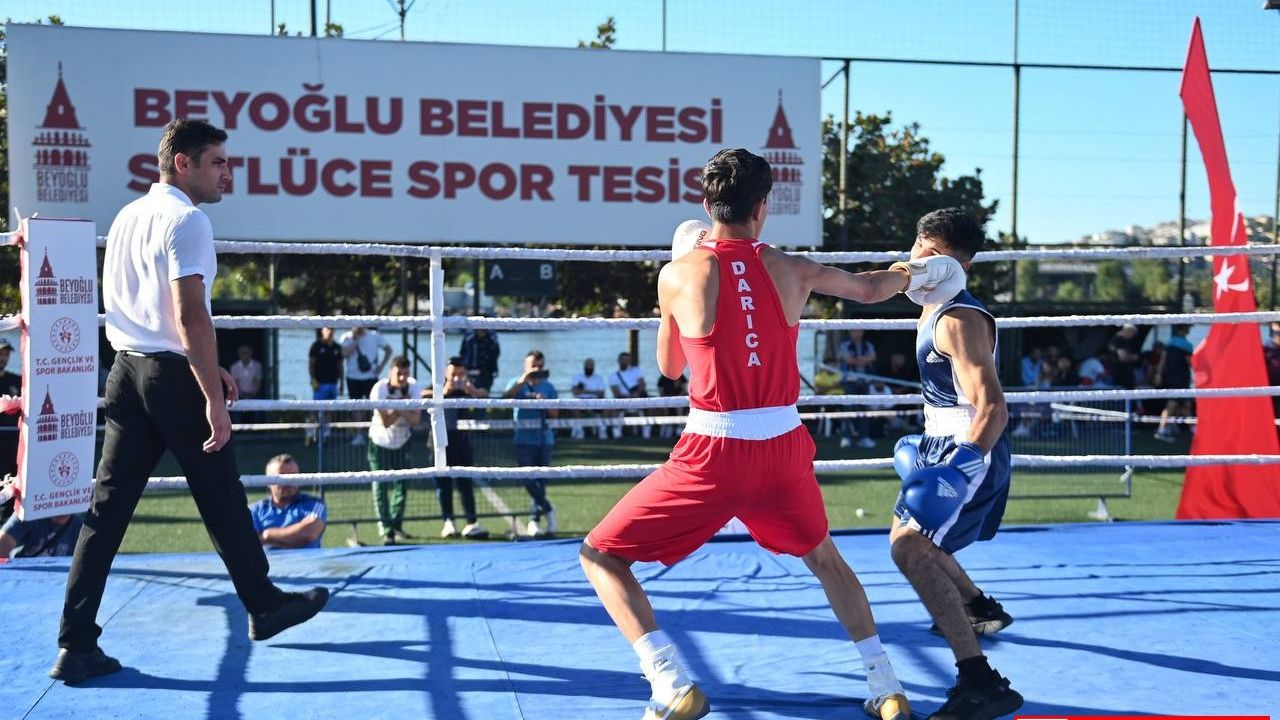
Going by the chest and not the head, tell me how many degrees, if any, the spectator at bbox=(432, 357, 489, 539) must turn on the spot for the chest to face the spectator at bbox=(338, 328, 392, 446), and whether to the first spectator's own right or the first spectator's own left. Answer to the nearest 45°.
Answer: approximately 180°

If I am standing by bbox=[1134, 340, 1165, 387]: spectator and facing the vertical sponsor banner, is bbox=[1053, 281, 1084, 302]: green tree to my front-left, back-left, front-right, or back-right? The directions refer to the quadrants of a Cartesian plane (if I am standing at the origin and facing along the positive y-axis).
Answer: back-right

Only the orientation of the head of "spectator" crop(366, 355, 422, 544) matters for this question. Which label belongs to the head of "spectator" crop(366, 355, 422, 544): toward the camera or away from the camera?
toward the camera

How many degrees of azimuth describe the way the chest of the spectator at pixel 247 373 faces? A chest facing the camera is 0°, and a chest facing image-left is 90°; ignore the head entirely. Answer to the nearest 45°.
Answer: approximately 0°

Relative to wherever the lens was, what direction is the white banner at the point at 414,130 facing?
facing the viewer

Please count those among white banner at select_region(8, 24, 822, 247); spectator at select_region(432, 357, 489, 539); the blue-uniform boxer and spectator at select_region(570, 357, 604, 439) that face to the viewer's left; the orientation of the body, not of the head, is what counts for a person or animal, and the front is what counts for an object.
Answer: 1

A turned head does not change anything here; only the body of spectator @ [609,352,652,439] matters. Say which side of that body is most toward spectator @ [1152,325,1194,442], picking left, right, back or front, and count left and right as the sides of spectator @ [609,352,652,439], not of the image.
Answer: left

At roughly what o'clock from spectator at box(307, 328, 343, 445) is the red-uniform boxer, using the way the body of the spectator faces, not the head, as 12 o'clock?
The red-uniform boxer is roughly at 12 o'clock from the spectator.

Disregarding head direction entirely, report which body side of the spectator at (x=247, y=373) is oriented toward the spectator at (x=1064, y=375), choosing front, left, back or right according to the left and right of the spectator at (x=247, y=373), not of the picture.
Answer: left

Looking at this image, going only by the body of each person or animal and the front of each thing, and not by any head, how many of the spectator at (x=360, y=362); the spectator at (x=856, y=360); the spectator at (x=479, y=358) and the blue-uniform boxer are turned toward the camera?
3

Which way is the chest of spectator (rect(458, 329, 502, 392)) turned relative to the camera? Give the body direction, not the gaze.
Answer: toward the camera

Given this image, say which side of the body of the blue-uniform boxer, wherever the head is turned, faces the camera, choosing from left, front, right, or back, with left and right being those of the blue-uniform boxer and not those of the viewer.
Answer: left

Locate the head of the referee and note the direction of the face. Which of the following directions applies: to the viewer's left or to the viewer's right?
to the viewer's right

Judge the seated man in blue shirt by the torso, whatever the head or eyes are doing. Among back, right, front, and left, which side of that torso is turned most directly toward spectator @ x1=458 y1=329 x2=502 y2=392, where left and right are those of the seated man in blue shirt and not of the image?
back

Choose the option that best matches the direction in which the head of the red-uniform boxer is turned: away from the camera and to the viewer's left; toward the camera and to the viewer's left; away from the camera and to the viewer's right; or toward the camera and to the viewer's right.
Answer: away from the camera and to the viewer's right

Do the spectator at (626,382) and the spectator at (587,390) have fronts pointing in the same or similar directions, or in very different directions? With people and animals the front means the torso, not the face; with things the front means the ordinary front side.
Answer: same or similar directions

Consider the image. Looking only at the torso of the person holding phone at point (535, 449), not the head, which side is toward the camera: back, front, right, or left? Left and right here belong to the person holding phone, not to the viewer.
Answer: front

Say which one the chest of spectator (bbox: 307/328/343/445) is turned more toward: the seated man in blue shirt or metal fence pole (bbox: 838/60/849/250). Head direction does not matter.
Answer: the seated man in blue shirt

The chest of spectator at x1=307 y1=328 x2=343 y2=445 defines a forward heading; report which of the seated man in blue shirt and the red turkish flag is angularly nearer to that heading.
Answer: the seated man in blue shirt
